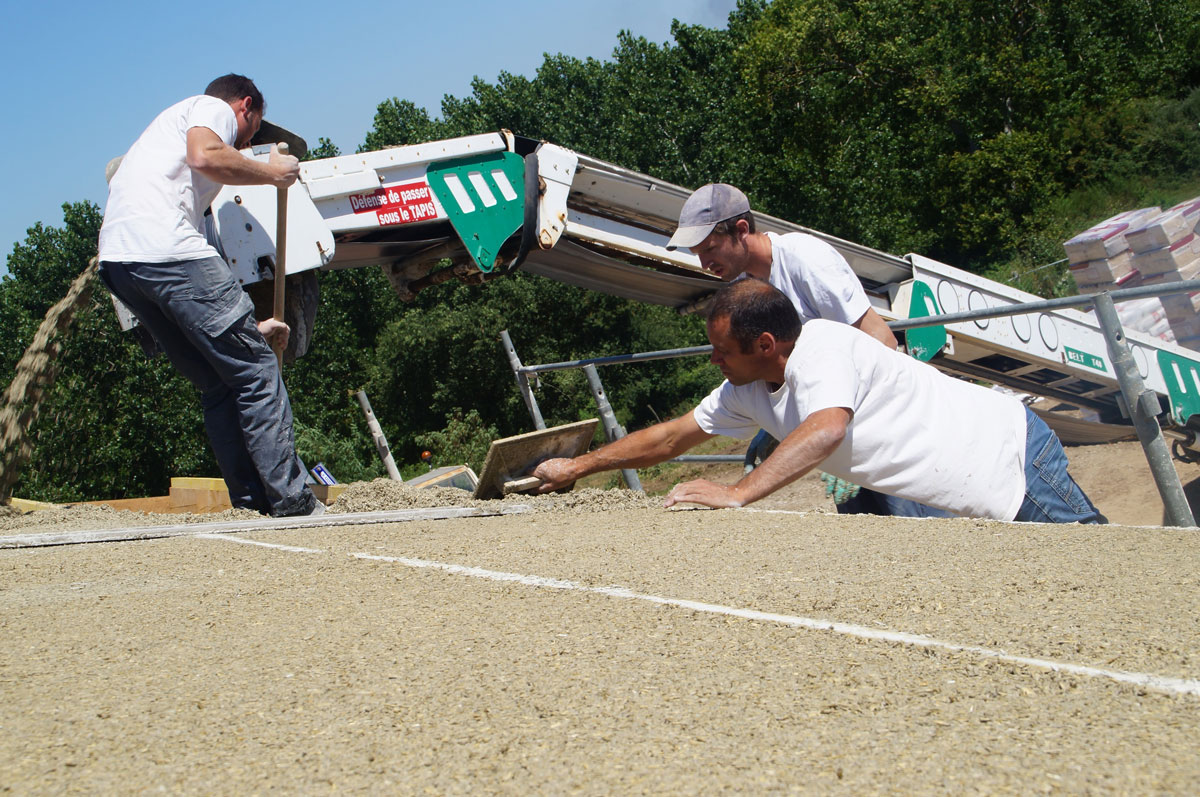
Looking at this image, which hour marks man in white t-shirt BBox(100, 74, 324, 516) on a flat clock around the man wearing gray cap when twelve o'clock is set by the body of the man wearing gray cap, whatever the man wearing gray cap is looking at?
The man in white t-shirt is roughly at 12 o'clock from the man wearing gray cap.

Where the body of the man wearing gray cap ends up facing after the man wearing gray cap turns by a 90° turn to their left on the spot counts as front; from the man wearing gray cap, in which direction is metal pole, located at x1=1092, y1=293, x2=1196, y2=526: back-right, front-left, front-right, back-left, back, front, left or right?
left

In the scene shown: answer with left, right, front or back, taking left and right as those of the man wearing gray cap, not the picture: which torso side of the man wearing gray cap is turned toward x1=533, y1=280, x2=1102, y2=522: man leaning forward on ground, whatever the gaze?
left

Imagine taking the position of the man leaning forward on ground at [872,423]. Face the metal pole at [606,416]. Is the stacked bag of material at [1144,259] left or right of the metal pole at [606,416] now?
right

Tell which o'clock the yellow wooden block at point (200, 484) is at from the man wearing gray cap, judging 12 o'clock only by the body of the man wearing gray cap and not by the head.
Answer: The yellow wooden block is roughly at 1 o'clock from the man wearing gray cap.

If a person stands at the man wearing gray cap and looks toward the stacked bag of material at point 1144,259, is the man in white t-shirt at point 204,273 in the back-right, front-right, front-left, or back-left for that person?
back-left

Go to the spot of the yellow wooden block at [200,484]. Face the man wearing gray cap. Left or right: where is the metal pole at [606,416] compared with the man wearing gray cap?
left

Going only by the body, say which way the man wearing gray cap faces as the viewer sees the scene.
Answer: to the viewer's left
